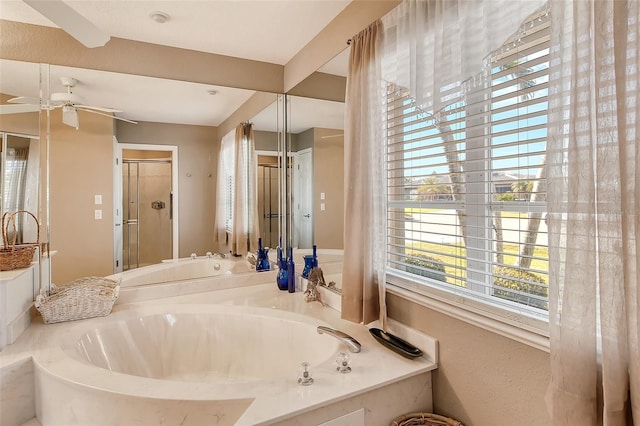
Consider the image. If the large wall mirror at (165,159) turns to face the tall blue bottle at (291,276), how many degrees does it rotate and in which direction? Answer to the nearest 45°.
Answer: approximately 90° to its left

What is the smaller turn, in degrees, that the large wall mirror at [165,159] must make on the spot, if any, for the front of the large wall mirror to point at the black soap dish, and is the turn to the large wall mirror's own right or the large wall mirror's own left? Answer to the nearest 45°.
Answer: approximately 45° to the large wall mirror's own left

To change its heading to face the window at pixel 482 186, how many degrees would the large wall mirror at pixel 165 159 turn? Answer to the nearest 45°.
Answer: approximately 45° to its left

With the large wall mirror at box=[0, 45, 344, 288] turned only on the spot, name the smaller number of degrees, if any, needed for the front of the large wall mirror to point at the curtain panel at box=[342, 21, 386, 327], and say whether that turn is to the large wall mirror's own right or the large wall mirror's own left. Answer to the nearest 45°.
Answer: approximately 45° to the large wall mirror's own left

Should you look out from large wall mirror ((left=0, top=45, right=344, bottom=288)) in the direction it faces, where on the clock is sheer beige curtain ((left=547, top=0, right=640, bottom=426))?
The sheer beige curtain is roughly at 11 o'clock from the large wall mirror.

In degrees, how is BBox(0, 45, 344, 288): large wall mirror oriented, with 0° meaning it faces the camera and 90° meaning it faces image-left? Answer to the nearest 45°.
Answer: approximately 0°
